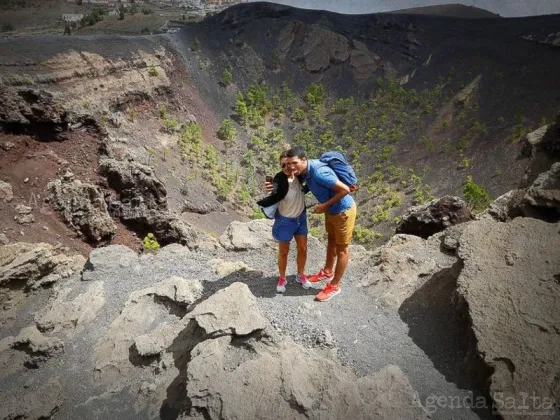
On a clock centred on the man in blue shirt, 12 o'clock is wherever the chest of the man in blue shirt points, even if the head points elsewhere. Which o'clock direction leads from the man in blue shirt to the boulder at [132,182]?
The boulder is roughly at 3 o'clock from the man in blue shirt.

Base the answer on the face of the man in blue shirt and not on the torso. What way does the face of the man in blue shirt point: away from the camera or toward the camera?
toward the camera

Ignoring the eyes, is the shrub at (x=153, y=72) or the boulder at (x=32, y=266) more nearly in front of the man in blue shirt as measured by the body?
the boulder

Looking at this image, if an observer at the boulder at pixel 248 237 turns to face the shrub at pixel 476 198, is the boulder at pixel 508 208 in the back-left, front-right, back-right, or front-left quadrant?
front-right

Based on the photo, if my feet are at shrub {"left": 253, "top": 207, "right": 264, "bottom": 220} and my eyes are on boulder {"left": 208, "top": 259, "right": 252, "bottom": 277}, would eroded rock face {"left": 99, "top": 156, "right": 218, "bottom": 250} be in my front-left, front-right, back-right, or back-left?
front-right

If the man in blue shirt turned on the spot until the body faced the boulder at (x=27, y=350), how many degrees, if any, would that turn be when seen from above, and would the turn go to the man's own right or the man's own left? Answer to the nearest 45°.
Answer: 0° — they already face it

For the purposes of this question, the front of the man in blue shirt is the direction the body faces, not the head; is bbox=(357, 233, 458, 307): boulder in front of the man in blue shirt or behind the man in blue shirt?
behind

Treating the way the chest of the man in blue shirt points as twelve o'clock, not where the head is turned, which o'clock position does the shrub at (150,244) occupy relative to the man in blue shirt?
The shrub is roughly at 3 o'clock from the man in blue shirt.

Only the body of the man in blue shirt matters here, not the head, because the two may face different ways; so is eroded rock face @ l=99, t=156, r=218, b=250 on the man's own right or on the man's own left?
on the man's own right

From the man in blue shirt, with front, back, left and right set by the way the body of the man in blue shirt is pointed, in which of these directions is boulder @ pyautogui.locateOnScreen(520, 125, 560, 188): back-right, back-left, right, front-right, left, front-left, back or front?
back

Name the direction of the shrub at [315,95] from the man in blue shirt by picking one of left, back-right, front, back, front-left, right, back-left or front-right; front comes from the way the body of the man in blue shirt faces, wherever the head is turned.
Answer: back-right

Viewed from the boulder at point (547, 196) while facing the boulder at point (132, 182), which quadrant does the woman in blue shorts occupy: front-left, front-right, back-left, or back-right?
front-left

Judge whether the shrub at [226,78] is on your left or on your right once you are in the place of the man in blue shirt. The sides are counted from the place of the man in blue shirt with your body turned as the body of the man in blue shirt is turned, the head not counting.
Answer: on your right

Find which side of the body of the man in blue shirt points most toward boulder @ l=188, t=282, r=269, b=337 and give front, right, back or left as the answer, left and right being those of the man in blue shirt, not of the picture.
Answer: front

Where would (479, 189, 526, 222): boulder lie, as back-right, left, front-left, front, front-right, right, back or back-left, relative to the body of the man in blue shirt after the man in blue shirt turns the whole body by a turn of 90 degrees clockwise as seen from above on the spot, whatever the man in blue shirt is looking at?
right
